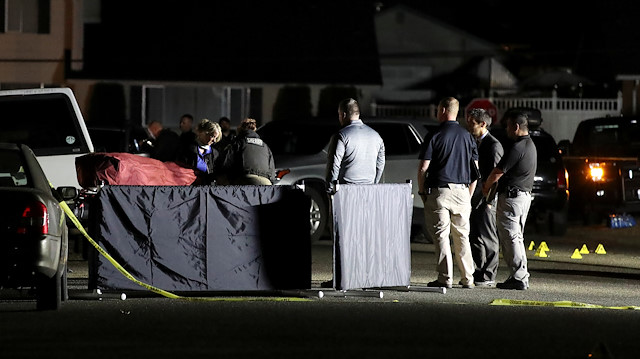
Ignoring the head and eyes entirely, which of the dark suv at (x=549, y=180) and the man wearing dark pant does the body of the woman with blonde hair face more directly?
the man wearing dark pant

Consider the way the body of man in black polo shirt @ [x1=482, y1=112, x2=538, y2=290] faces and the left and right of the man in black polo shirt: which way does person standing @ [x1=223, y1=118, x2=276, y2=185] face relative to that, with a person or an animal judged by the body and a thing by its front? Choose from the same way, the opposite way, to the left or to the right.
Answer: to the right

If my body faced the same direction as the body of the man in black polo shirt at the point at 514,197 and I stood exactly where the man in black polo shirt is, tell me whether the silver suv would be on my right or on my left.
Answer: on my right

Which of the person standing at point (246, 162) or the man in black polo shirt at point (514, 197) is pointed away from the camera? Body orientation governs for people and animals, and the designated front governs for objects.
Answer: the person standing

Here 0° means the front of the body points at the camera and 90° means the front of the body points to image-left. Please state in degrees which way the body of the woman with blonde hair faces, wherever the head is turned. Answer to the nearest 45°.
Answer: approximately 315°

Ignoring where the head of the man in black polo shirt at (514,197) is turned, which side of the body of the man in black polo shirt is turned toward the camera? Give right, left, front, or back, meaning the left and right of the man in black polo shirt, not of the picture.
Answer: left

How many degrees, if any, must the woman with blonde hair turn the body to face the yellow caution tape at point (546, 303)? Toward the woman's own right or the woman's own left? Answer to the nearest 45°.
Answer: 0° — they already face it

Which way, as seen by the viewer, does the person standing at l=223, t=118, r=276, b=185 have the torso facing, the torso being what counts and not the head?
away from the camera

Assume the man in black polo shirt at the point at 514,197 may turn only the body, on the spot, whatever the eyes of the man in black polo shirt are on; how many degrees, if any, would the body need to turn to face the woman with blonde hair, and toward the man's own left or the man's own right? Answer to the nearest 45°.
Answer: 0° — they already face them
